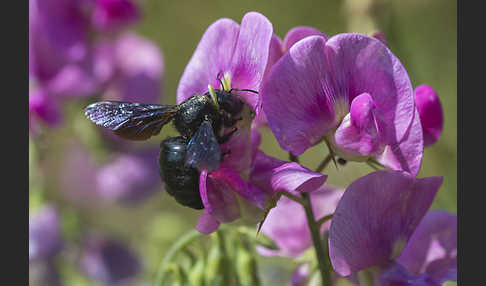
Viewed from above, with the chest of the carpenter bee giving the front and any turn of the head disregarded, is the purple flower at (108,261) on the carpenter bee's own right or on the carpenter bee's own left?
on the carpenter bee's own left

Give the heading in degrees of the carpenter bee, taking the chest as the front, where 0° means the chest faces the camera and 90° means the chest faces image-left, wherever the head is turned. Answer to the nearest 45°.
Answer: approximately 270°

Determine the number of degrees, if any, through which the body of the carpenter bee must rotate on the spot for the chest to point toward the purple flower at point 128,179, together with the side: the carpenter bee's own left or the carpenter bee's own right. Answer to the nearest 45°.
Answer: approximately 90° to the carpenter bee's own left
